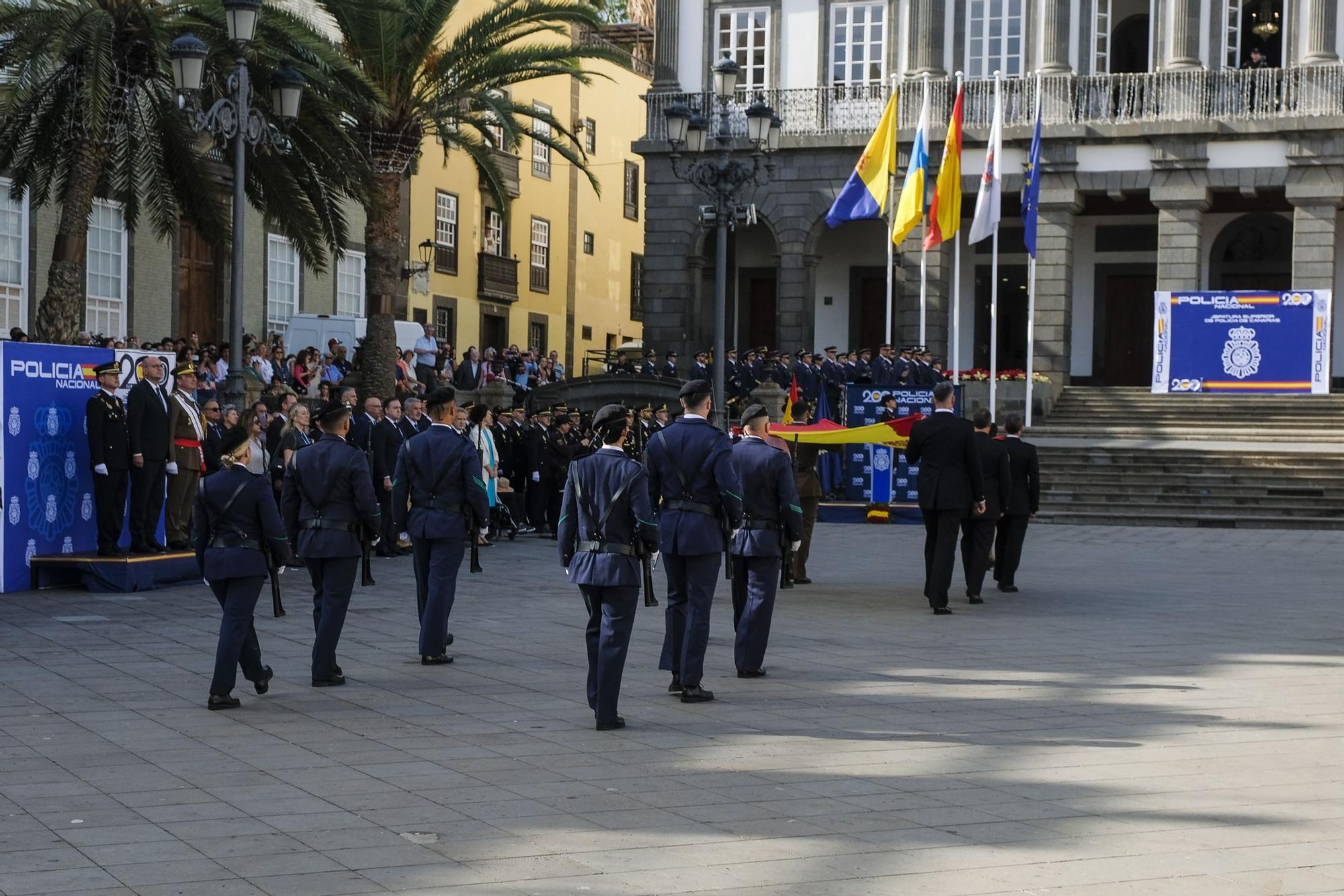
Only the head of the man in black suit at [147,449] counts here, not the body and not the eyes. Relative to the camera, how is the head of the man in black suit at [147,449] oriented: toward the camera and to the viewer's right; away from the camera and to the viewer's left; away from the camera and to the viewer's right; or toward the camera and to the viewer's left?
toward the camera and to the viewer's right

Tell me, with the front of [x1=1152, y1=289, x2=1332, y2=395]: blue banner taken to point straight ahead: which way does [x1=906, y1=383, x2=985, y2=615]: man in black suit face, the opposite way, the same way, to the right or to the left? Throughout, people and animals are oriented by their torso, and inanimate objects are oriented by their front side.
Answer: the opposite way

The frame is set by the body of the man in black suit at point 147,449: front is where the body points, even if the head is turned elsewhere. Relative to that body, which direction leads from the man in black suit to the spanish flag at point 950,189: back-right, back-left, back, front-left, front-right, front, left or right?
left

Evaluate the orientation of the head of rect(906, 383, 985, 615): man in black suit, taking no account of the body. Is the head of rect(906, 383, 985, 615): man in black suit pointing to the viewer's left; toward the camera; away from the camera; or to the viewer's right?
away from the camera

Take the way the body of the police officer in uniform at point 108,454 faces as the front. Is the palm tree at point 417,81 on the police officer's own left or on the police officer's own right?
on the police officer's own left

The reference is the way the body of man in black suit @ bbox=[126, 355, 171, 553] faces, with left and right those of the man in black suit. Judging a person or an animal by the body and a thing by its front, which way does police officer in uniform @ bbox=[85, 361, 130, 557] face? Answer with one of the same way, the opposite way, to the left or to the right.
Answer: the same way

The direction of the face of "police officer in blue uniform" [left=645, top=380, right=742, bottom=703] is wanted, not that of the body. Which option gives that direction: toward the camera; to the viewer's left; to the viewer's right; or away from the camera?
away from the camera

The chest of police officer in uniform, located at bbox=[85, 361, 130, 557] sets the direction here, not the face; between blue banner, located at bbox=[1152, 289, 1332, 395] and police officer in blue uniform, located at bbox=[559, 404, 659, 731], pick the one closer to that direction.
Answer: the police officer in blue uniform

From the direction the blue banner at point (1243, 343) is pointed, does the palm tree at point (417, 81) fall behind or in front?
in front

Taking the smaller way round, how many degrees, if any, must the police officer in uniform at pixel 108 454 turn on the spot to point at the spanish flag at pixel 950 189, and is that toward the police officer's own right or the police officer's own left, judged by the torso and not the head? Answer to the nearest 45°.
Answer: approximately 90° to the police officer's own left

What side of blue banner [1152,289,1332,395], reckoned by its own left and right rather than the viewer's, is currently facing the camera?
front

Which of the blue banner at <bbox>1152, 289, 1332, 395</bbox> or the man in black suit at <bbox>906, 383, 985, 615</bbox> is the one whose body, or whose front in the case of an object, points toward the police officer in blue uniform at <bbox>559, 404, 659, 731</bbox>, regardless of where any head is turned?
the blue banner

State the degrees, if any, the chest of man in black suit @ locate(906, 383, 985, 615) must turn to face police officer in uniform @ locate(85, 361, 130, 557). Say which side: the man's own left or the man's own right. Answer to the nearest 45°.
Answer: approximately 90° to the man's own left

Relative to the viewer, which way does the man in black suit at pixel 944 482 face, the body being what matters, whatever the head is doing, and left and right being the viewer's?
facing away from the viewer

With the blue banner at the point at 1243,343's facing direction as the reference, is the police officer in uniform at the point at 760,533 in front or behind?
in front
